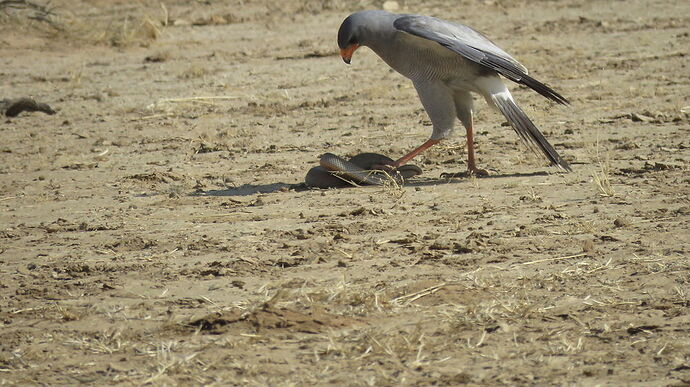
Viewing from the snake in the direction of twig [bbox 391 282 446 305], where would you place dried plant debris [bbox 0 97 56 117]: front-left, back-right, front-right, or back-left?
back-right

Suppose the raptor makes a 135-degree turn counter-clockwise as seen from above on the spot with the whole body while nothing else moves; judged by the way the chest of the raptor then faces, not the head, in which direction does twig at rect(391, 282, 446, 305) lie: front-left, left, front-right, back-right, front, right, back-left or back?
front-right

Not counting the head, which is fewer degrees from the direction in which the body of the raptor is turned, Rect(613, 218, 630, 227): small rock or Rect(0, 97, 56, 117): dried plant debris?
the dried plant debris

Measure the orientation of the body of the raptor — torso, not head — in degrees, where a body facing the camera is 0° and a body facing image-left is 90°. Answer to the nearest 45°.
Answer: approximately 90°

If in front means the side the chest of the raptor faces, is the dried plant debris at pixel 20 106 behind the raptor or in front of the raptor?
in front

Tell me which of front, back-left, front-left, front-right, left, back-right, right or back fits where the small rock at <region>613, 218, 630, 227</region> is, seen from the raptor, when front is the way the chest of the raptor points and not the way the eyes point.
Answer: back-left
